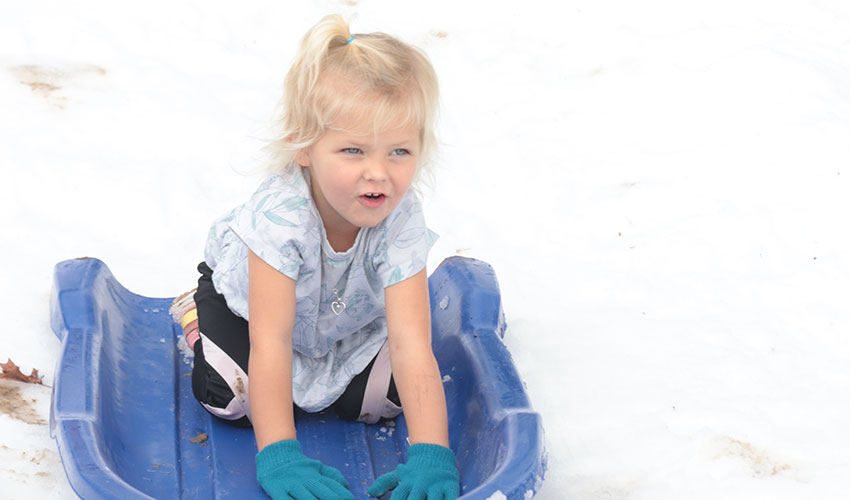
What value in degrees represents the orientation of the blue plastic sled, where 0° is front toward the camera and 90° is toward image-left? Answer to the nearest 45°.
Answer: approximately 0°
